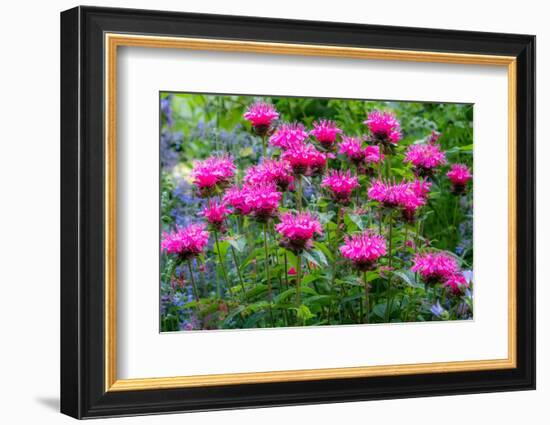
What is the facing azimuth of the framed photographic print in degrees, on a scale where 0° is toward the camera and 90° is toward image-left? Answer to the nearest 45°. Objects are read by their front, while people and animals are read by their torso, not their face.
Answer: approximately 315°
